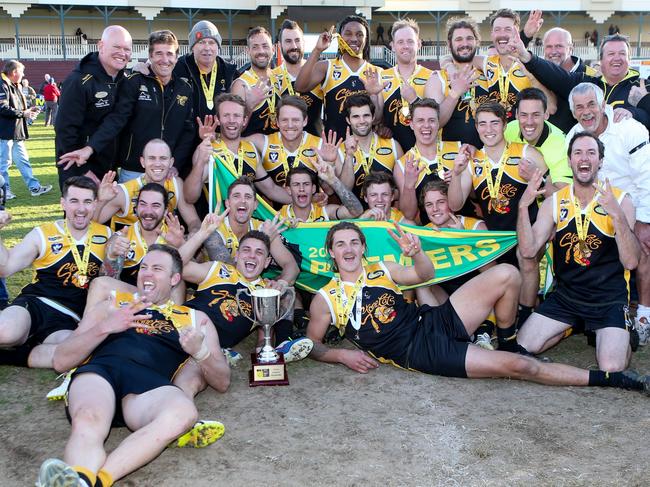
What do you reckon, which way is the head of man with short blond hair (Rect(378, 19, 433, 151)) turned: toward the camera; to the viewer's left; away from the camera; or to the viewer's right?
toward the camera

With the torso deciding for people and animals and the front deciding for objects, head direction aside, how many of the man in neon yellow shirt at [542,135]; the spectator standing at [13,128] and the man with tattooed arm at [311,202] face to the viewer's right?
1

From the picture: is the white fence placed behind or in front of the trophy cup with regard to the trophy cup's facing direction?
behind

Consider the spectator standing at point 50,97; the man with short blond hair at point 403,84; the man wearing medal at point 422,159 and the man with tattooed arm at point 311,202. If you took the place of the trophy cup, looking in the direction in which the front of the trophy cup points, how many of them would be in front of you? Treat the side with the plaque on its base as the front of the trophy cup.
0

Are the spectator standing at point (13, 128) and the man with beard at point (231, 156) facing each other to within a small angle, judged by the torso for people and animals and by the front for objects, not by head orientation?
no

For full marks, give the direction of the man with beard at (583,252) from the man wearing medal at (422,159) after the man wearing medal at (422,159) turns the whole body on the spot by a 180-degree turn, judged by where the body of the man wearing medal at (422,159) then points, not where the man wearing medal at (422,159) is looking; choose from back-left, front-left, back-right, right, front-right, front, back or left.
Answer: back-right

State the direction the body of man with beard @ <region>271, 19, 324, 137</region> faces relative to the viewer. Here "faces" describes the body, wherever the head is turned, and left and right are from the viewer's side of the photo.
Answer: facing the viewer

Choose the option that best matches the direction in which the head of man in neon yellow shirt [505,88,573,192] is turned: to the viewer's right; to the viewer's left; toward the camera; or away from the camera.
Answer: toward the camera

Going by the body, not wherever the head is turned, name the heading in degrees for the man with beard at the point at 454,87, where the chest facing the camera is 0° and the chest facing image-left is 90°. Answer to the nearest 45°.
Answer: approximately 0°

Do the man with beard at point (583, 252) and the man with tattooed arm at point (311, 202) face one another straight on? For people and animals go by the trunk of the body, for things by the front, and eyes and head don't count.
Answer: no

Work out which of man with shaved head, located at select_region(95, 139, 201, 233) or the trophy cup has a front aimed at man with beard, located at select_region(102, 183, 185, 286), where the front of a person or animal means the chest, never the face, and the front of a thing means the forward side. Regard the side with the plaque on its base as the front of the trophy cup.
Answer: man with shaved head, located at select_region(95, 139, 201, 233)

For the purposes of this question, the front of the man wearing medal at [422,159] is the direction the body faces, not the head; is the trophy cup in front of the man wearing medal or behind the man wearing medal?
in front

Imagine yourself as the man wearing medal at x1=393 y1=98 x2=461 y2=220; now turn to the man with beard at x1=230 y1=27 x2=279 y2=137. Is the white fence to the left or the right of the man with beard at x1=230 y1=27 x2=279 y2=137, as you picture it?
right

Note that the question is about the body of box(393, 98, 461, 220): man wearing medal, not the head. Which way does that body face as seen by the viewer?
toward the camera

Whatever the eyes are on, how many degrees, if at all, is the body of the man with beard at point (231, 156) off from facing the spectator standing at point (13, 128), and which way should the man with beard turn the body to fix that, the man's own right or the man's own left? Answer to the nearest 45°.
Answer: approximately 135° to the man's own right

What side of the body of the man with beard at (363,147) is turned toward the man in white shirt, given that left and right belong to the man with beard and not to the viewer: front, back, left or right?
left

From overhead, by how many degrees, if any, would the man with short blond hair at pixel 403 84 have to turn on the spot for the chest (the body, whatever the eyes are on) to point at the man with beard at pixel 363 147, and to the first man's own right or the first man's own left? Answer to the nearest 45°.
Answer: approximately 45° to the first man's own right

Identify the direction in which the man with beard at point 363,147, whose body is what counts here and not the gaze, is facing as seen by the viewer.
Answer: toward the camera

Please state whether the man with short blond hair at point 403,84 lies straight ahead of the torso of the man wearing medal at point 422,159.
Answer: no

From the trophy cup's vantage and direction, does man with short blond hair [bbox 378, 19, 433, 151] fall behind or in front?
behind

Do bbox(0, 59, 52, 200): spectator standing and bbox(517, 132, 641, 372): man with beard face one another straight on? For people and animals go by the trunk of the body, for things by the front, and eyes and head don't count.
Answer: no

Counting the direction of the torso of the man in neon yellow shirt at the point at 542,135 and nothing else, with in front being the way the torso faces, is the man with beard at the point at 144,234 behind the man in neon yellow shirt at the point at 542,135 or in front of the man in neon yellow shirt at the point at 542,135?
in front

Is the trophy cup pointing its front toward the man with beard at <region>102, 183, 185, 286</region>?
no

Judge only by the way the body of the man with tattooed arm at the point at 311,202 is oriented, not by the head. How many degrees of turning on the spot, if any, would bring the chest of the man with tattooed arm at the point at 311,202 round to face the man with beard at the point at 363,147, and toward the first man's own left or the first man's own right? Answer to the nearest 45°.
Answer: approximately 135° to the first man's own left

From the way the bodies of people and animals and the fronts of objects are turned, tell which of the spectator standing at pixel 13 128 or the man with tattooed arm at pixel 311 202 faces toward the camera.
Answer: the man with tattooed arm

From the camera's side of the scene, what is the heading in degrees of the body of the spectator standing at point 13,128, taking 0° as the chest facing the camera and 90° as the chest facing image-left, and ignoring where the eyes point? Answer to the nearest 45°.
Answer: approximately 270°
